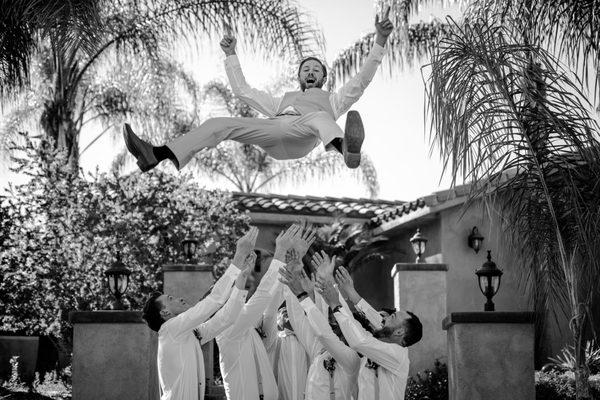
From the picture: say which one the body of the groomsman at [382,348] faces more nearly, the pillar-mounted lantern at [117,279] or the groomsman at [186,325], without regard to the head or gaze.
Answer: the groomsman

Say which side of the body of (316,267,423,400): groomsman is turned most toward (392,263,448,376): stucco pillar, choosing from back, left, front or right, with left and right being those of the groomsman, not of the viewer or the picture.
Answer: right

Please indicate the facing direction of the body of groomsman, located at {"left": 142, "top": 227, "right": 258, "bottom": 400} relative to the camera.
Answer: to the viewer's right

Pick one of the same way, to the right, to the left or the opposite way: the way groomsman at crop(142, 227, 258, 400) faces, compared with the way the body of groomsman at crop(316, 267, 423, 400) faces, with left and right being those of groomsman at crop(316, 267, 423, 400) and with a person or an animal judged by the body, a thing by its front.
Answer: the opposite way

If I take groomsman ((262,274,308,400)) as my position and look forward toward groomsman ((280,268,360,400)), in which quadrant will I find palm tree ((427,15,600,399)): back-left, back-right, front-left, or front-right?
front-left

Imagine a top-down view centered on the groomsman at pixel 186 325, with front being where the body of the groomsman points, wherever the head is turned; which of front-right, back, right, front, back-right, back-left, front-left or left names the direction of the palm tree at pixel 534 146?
front

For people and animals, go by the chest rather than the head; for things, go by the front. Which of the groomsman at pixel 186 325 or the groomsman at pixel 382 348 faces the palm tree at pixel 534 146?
the groomsman at pixel 186 325

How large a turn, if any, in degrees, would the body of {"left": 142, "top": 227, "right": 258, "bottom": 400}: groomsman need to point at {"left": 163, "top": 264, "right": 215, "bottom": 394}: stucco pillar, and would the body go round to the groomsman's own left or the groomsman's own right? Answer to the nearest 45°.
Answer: approximately 90° to the groomsman's own left

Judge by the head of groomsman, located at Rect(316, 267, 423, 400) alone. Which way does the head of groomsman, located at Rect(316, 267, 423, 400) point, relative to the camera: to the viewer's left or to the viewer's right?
to the viewer's left

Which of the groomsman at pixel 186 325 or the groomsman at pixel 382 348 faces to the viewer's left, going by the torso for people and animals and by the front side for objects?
the groomsman at pixel 382 348

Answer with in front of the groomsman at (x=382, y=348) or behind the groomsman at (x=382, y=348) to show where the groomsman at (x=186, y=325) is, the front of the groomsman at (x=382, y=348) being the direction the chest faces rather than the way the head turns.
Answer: in front

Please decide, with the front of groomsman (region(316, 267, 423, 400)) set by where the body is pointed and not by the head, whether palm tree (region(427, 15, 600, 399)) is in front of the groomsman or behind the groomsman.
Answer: behind

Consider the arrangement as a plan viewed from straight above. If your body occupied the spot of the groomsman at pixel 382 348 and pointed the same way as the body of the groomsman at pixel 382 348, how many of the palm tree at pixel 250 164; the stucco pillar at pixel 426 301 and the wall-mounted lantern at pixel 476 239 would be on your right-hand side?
3

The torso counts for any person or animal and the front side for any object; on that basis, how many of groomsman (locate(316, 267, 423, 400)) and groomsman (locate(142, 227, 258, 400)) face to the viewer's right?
1

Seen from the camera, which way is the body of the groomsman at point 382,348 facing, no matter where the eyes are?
to the viewer's left
